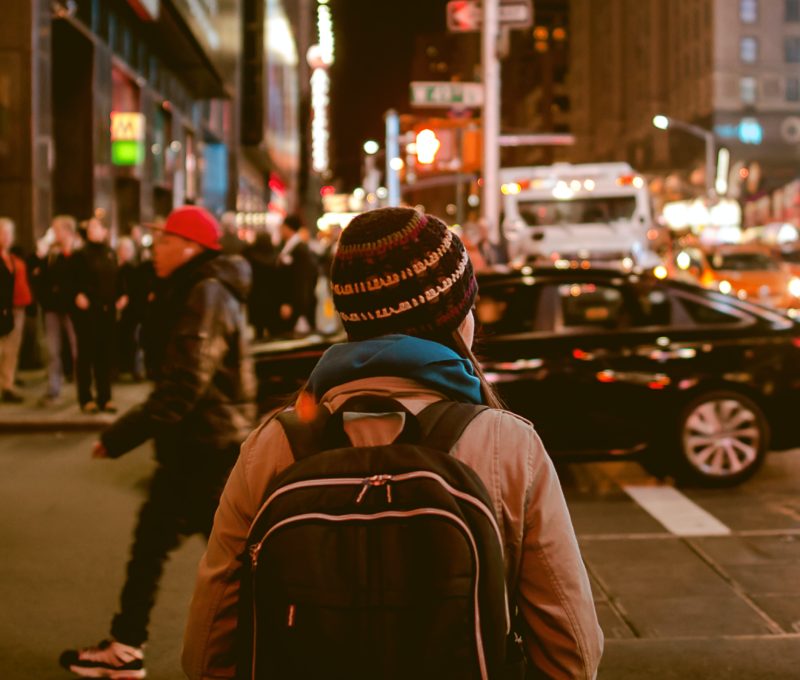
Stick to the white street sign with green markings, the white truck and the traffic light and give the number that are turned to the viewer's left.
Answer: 0

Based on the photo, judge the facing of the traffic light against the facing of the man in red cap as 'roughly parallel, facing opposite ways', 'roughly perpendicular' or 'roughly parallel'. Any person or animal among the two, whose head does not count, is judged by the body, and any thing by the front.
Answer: roughly perpendicular

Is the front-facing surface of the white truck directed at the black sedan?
yes

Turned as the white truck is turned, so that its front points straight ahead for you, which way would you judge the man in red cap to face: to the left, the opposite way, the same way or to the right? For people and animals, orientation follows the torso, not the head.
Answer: to the right

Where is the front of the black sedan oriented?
to the viewer's left

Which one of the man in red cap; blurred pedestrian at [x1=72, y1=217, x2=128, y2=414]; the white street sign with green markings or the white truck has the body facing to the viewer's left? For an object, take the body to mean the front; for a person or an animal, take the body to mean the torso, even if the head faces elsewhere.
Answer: the man in red cap

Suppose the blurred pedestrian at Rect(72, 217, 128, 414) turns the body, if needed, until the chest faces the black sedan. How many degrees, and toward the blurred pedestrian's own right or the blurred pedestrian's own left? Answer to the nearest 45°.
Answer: approximately 45° to the blurred pedestrian's own left

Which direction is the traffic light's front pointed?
toward the camera

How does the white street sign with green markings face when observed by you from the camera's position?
facing the viewer

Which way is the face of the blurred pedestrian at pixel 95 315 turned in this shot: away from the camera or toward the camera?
toward the camera
